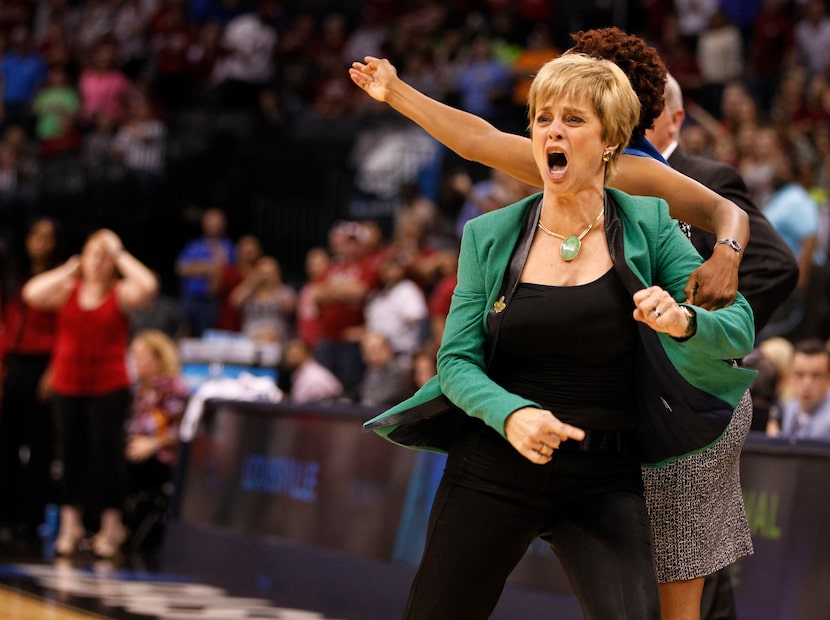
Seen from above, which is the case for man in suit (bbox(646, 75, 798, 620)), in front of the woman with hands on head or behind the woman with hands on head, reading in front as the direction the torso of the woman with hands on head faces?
in front

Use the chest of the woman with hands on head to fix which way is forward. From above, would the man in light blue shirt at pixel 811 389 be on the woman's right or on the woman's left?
on the woman's left

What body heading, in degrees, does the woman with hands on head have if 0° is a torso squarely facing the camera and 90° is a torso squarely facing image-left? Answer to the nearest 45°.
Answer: approximately 0°
